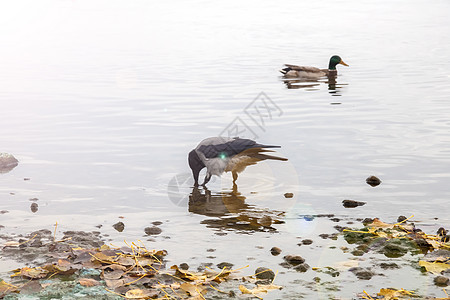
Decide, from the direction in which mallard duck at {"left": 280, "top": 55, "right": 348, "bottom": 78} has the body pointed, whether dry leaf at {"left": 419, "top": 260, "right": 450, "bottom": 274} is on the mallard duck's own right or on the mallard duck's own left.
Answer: on the mallard duck's own right

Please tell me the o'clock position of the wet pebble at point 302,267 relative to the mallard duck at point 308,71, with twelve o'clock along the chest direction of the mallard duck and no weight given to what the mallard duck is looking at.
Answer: The wet pebble is roughly at 3 o'clock from the mallard duck.

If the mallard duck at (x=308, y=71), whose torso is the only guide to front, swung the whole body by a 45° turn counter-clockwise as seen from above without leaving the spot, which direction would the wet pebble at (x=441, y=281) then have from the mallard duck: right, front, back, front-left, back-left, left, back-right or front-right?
back-right

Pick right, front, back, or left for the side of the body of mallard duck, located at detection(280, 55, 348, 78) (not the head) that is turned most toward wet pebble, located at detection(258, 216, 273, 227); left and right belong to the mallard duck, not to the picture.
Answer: right

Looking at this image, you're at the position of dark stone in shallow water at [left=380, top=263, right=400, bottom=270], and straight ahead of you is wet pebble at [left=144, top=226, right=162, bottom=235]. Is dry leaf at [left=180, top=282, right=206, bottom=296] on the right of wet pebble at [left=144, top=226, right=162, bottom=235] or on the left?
left

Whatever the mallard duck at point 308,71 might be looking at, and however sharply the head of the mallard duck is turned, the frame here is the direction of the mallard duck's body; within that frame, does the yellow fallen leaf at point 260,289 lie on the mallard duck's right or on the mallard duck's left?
on the mallard duck's right

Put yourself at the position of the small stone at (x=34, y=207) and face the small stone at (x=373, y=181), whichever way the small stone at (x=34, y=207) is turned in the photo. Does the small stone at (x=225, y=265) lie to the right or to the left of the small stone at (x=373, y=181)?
right

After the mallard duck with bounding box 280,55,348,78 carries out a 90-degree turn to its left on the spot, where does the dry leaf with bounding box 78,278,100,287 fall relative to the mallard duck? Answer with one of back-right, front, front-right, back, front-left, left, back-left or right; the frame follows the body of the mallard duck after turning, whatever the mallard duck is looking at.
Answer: back

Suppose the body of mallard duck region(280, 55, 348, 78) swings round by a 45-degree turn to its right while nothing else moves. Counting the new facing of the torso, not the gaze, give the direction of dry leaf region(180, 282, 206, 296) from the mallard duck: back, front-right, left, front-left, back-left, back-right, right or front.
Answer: front-right

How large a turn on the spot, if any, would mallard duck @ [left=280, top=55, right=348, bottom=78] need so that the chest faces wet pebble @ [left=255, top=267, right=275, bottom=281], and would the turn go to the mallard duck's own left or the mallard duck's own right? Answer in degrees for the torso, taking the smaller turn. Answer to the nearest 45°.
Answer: approximately 90° to the mallard duck's own right

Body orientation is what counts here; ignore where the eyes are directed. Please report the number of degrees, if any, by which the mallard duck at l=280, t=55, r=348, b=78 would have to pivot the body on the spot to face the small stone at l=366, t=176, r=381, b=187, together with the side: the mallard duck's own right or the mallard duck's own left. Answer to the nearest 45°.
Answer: approximately 90° to the mallard duck's own right

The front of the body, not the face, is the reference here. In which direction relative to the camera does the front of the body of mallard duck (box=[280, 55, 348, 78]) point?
to the viewer's right

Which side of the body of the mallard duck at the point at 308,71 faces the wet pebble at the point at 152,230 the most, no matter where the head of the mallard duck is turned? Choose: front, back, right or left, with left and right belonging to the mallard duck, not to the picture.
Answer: right
